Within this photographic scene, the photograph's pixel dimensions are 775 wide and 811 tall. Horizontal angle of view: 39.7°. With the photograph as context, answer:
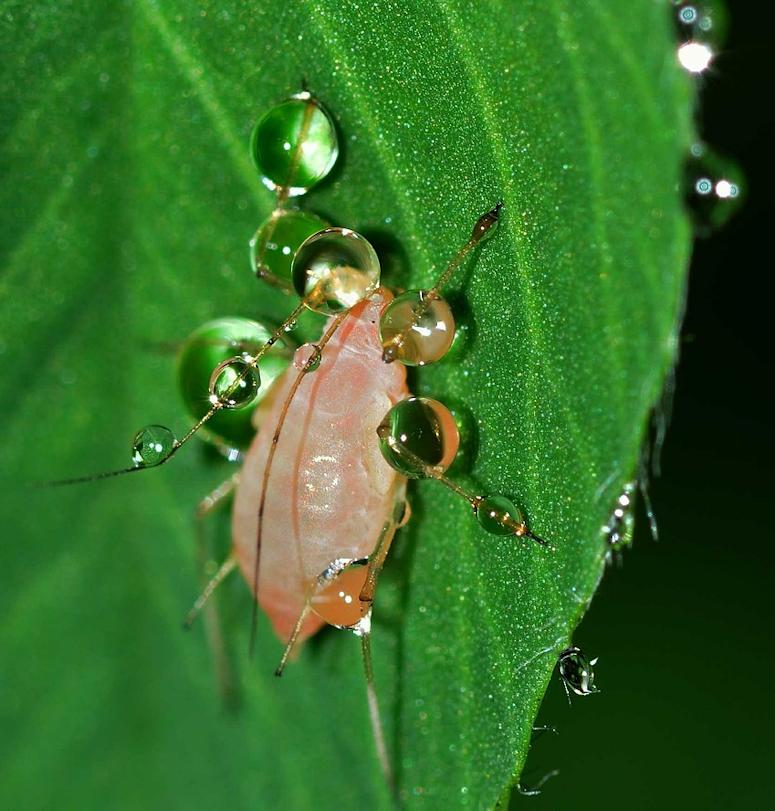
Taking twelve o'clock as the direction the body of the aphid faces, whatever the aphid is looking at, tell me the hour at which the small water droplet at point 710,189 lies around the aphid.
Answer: The small water droplet is roughly at 3 o'clock from the aphid.

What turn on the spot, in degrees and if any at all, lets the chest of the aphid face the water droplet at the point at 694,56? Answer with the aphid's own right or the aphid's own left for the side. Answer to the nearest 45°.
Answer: approximately 90° to the aphid's own right

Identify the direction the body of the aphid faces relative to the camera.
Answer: away from the camera

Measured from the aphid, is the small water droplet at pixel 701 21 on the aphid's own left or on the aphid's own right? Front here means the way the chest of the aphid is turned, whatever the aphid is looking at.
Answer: on the aphid's own right

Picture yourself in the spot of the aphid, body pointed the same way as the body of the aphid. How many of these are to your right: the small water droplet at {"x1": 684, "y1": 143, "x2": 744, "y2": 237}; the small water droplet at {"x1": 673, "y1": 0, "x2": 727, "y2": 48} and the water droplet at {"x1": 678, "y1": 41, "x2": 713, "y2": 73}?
3
